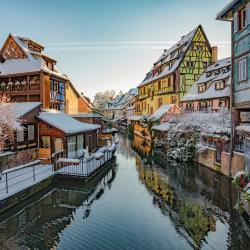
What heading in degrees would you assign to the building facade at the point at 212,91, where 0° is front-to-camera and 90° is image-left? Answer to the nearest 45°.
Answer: approximately 45°

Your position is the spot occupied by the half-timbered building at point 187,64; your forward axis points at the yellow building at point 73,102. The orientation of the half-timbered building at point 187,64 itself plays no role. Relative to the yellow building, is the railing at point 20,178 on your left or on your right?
left

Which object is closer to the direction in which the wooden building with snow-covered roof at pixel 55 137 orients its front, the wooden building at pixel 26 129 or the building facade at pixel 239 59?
the building facade

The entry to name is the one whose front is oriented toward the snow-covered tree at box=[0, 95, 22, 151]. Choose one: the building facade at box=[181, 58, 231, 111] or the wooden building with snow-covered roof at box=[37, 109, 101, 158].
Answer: the building facade

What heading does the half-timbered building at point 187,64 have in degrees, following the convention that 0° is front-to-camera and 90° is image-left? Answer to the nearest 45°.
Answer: approximately 45°

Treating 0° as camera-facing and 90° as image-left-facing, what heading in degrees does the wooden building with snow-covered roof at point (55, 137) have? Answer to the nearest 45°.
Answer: approximately 315°

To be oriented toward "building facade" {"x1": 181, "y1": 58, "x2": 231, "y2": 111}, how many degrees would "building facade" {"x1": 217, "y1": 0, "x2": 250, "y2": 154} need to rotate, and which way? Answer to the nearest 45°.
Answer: approximately 135° to its right

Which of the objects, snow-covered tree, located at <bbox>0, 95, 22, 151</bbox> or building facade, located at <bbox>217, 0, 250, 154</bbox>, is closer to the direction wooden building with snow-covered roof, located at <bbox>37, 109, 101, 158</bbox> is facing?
the building facade

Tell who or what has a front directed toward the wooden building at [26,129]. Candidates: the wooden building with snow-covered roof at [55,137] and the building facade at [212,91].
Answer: the building facade

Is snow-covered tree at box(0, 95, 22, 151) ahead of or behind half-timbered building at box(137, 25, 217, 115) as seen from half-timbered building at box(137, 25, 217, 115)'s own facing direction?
ahead
